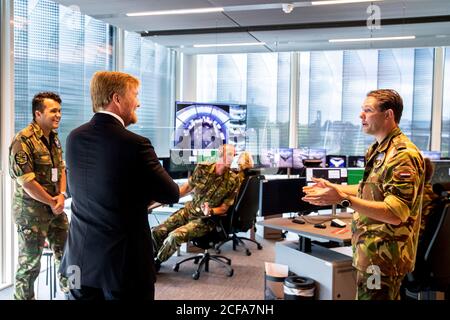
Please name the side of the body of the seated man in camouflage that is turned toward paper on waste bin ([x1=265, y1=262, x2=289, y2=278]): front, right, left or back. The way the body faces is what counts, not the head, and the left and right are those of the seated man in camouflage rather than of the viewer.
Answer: left

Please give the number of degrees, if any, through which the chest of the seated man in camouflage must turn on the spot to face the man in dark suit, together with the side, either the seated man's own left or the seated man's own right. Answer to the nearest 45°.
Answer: approximately 45° to the seated man's own left

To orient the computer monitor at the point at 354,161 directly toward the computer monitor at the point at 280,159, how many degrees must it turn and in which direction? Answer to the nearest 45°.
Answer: approximately 45° to its right

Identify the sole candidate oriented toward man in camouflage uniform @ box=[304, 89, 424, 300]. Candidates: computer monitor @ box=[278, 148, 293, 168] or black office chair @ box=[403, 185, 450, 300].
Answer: the computer monitor

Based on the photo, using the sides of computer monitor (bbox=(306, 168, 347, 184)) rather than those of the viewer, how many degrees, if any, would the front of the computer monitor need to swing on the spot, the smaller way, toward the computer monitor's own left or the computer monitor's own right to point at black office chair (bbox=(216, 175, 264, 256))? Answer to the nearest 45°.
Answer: approximately 90° to the computer monitor's own right

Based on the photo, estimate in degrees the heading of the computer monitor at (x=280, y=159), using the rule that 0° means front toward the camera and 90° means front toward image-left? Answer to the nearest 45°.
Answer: approximately 0°

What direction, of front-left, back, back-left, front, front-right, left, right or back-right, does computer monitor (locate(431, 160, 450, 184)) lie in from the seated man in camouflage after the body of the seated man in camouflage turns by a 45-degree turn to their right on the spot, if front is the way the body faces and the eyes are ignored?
back

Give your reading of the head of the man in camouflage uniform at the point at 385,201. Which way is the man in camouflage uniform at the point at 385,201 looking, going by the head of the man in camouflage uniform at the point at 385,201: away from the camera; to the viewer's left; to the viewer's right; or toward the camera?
to the viewer's left

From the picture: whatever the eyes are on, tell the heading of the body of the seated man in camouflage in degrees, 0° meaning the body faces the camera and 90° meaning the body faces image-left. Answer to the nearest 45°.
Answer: approximately 45°

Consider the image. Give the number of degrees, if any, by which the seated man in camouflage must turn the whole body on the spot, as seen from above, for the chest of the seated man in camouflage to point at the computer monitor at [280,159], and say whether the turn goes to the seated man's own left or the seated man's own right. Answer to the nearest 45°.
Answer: approximately 180°
